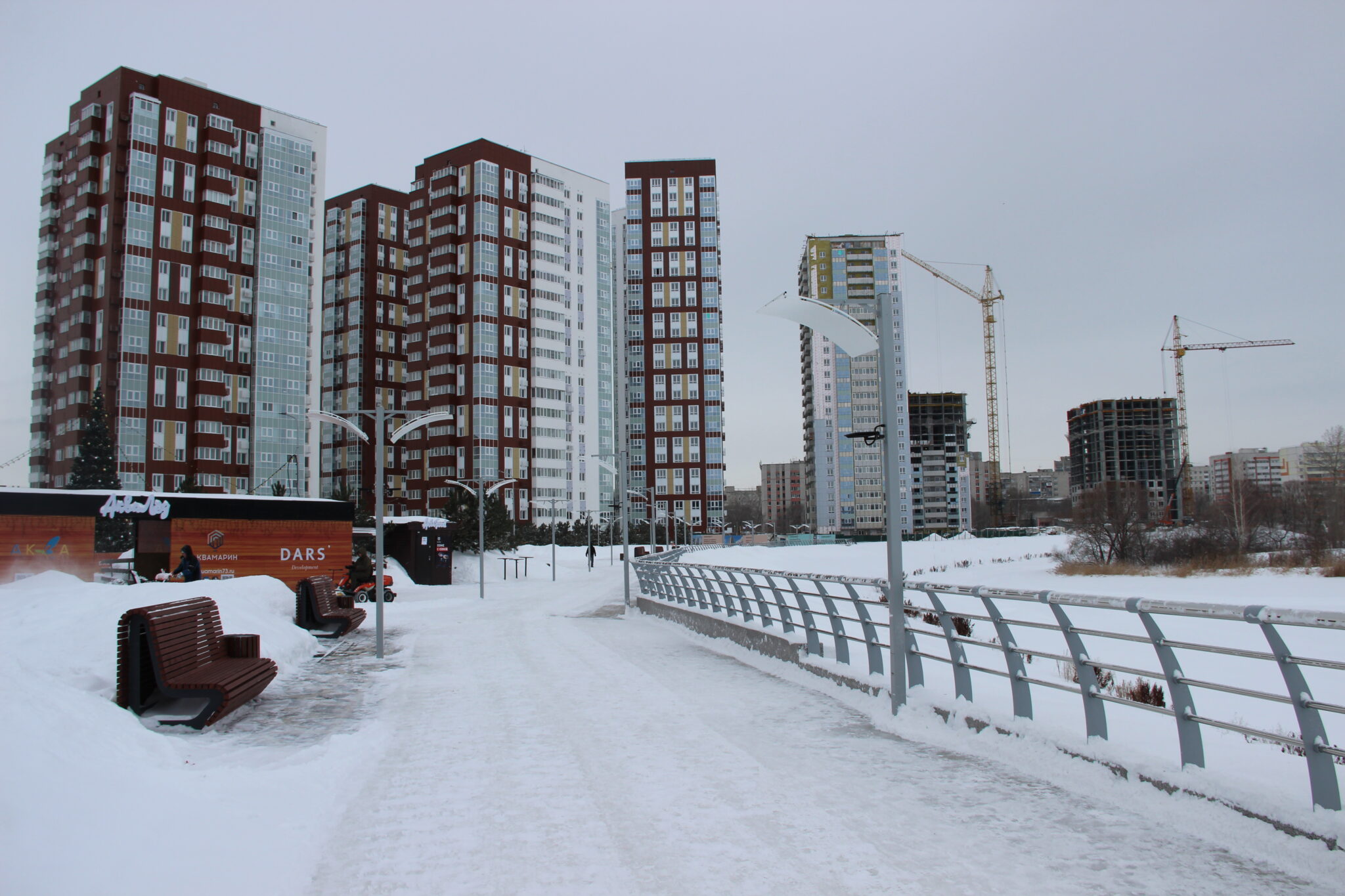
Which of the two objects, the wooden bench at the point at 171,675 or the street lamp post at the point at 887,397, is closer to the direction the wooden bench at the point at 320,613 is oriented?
the street lamp post

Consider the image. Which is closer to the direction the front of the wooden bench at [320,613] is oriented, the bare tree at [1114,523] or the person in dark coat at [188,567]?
the bare tree

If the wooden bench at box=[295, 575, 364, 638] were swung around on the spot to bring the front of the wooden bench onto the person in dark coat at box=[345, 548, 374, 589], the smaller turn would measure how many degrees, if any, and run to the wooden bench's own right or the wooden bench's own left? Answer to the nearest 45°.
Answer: approximately 135° to the wooden bench's own left

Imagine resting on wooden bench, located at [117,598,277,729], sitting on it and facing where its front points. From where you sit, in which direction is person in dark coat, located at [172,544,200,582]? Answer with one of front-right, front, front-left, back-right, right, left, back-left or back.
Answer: back-left

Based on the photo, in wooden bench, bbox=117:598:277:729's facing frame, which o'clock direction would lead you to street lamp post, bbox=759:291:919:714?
The street lamp post is roughly at 11 o'clock from the wooden bench.

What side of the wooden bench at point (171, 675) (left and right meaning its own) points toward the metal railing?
front

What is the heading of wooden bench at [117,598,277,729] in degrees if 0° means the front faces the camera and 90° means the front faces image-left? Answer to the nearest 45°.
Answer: approximately 315°

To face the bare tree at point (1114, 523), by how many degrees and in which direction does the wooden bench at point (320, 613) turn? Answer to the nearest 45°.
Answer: approximately 90° to its left

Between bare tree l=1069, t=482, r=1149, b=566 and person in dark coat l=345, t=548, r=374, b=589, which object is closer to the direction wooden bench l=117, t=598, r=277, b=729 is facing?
the bare tree

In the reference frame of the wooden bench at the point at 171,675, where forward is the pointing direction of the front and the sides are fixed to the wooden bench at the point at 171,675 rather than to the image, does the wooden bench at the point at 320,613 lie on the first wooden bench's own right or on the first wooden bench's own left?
on the first wooden bench's own left

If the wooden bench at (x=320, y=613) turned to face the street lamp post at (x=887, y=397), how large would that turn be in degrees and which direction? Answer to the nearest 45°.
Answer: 0° — it already faces it

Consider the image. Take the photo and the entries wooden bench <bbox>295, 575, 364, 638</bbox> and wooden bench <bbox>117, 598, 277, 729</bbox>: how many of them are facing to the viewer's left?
0

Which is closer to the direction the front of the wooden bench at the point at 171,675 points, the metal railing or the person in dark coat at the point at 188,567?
the metal railing

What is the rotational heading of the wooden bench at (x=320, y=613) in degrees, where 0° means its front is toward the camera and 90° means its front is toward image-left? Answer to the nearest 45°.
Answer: approximately 315°
